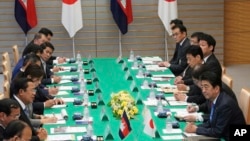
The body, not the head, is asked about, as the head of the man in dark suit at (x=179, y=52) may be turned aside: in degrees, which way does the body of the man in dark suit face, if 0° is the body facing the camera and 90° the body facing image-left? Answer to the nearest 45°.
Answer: approximately 45°

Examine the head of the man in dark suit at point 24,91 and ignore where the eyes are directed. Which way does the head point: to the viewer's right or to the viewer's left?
to the viewer's right

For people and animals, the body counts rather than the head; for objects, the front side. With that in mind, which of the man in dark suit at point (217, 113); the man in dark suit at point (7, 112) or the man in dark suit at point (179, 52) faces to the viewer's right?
the man in dark suit at point (7, 112)

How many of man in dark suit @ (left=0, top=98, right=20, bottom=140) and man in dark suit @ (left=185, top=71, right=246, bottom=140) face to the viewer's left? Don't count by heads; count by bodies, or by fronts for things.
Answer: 1

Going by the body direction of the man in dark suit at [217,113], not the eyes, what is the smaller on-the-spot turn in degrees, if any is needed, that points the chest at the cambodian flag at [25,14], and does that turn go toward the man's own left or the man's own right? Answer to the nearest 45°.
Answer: approximately 45° to the man's own right

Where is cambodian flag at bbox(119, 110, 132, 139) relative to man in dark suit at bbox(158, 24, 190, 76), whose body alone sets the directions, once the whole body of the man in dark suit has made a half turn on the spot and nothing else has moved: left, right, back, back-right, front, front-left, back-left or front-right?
back-right

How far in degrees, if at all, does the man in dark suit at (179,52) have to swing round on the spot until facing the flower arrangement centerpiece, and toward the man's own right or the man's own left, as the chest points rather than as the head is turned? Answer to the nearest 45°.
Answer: approximately 45° to the man's own left

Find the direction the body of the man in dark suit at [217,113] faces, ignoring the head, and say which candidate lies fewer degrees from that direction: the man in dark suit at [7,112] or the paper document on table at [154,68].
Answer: the man in dark suit

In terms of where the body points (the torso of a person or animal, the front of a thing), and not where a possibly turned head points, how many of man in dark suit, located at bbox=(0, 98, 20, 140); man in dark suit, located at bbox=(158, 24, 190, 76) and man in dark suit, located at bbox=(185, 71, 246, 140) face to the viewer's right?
1

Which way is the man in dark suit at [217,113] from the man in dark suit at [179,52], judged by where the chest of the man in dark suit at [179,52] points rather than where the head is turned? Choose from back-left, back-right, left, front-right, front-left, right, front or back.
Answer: front-left

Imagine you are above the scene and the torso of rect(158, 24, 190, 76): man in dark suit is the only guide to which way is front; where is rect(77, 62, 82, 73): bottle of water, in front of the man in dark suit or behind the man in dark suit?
in front

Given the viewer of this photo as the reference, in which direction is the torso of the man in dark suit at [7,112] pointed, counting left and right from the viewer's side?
facing to the right of the viewer

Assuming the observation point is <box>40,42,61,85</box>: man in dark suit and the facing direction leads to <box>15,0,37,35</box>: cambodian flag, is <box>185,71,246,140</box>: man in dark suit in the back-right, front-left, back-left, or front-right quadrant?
back-right

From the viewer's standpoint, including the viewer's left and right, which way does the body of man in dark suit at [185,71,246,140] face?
facing to the left of the viewer
